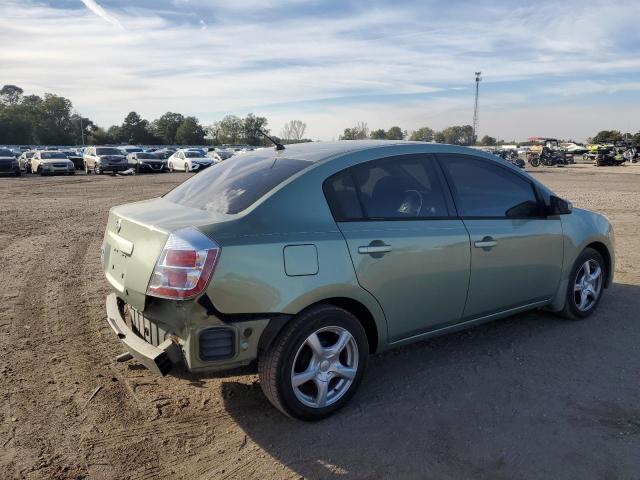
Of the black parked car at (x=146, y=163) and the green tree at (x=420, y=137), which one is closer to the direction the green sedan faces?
the green tree

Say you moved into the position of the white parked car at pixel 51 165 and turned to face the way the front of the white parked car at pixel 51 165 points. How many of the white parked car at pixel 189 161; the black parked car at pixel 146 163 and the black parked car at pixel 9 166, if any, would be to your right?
1

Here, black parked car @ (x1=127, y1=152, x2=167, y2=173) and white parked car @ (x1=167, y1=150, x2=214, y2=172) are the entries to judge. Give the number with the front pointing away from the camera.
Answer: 0

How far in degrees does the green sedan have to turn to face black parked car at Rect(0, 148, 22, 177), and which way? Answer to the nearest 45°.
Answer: approximately 90° to its left

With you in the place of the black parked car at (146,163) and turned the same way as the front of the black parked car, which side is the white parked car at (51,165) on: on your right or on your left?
on your right

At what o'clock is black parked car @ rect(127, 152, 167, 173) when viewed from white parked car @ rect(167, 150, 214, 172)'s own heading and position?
The black parked car is roughly at 4 o'clock from the white parked car.

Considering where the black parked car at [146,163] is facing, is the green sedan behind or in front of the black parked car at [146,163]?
in front

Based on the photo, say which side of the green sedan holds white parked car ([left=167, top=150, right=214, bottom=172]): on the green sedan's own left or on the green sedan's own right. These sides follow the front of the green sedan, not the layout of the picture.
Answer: on the green sedan's own left

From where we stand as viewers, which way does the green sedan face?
facing away from the viewer and to the right of the viewer

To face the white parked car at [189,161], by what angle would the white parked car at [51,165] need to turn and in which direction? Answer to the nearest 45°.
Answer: approximately 45° to its left

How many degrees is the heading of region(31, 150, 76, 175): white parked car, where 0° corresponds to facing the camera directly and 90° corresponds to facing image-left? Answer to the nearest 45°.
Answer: approximately 315°
